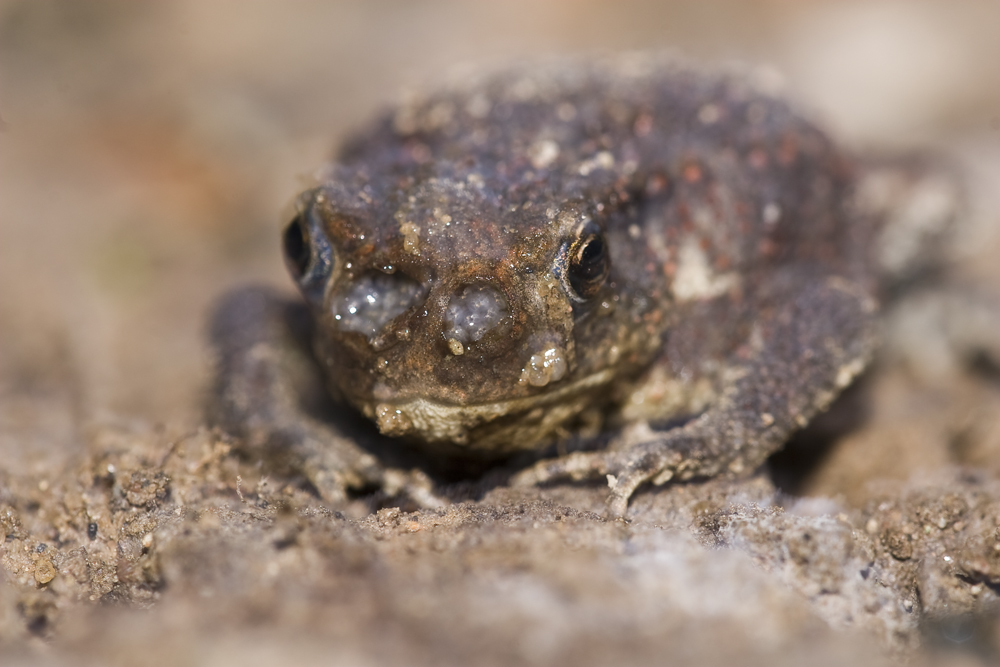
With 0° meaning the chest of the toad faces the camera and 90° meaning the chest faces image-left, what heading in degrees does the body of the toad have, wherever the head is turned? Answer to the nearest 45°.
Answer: approximately 45°
